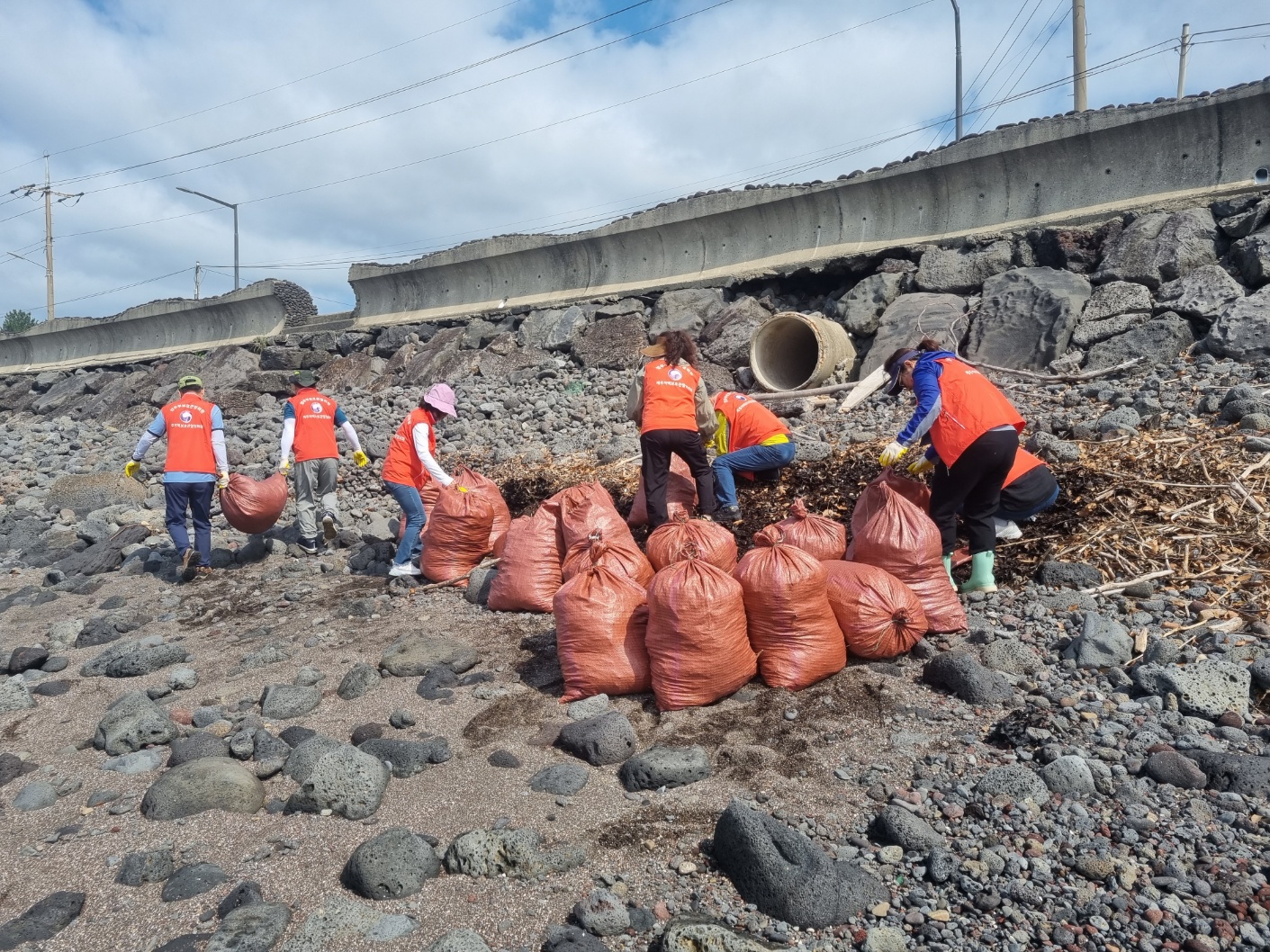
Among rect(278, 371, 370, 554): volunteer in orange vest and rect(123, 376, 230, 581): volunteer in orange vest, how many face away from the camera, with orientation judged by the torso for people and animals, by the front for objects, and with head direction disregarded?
2

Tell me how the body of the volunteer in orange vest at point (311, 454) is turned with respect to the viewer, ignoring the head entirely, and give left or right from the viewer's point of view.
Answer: facing away from the viewer

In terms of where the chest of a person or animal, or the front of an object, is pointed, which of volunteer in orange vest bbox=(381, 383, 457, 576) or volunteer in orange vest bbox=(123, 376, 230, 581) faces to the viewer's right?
volunteer in orange vest bbox=(381, 383, 457, 576)

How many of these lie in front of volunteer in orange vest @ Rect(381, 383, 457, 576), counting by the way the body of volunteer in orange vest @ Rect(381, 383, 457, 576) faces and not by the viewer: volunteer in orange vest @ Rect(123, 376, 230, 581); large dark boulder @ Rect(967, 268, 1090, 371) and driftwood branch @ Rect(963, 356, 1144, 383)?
2

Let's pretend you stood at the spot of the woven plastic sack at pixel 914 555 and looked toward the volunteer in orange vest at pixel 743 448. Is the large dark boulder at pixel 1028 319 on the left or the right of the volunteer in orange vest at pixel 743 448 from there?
right

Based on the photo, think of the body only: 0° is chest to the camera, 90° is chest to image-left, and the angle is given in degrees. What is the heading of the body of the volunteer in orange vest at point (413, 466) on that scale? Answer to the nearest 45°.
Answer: approximately 270°

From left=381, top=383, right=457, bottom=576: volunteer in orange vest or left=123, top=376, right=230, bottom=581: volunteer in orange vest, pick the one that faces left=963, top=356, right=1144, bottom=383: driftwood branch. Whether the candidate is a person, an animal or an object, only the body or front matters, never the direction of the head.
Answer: left=381, top=383, right=457, bottom=576: volunteer in orange vest

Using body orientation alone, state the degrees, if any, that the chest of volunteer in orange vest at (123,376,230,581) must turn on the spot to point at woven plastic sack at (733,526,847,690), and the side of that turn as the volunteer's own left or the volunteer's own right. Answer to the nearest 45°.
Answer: approximately 135° to the volunteer's own right

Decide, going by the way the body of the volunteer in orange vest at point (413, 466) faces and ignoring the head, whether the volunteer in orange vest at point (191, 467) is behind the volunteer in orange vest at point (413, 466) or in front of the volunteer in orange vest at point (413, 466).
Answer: behind

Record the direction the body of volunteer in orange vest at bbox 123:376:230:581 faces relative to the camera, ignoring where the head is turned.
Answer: away from the camera

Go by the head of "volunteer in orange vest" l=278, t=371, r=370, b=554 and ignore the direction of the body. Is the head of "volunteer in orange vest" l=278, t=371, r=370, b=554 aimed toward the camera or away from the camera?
away from the camera

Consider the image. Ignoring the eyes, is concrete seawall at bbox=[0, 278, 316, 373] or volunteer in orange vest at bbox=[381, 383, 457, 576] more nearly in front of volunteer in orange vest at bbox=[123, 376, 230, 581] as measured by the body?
the concrete seawall
